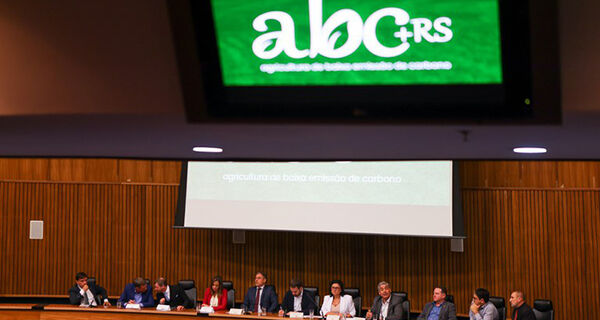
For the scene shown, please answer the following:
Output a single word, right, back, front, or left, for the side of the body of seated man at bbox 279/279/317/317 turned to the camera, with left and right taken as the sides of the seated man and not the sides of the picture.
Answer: front

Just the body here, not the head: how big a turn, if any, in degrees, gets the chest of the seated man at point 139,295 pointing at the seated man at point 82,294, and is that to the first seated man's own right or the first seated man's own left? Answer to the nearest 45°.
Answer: approximately 90° to the first seated man's own right

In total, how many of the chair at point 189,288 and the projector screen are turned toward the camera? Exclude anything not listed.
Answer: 2

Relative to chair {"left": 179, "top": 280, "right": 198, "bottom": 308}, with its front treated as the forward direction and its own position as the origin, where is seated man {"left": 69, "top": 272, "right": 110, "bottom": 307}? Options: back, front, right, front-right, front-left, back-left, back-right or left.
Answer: right

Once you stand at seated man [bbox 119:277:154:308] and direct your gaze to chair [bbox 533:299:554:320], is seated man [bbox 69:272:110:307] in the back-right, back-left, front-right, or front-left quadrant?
back-right

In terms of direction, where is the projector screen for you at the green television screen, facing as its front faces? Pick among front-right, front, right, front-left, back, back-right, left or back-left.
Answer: back

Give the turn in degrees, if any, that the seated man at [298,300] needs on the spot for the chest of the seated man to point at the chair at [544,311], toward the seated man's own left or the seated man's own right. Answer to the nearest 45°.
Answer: approximately 90° to the seated man's own left

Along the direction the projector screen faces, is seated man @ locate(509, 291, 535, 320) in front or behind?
in front

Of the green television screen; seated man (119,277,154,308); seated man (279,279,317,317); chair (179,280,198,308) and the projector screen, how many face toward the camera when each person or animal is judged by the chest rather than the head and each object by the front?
5

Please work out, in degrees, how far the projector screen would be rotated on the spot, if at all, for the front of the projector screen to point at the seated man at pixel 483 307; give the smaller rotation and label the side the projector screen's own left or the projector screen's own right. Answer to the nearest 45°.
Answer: approximately 45° to the projector screen's own left

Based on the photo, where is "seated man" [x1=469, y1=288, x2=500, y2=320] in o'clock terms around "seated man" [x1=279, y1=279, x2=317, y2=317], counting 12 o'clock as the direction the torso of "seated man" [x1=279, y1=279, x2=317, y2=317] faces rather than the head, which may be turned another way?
"seated man" [x1=469, y1=288, x2=500, y2=320] is roughly at 10 o'clock from "seated man" [x1=279, y1=279, x2=317, y2=317].

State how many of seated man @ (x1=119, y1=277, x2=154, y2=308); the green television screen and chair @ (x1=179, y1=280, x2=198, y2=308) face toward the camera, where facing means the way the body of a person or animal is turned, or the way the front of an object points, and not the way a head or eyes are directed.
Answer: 3

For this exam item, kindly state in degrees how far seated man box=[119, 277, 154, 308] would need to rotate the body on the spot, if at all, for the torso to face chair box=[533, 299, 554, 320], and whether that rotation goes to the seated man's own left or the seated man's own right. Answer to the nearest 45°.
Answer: approximately 45° to the seated man's own left

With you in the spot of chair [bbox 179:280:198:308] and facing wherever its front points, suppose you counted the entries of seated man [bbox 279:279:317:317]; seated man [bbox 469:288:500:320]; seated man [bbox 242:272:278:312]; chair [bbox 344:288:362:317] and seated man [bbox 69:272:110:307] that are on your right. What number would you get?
1

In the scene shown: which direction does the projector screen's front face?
toward the camera
